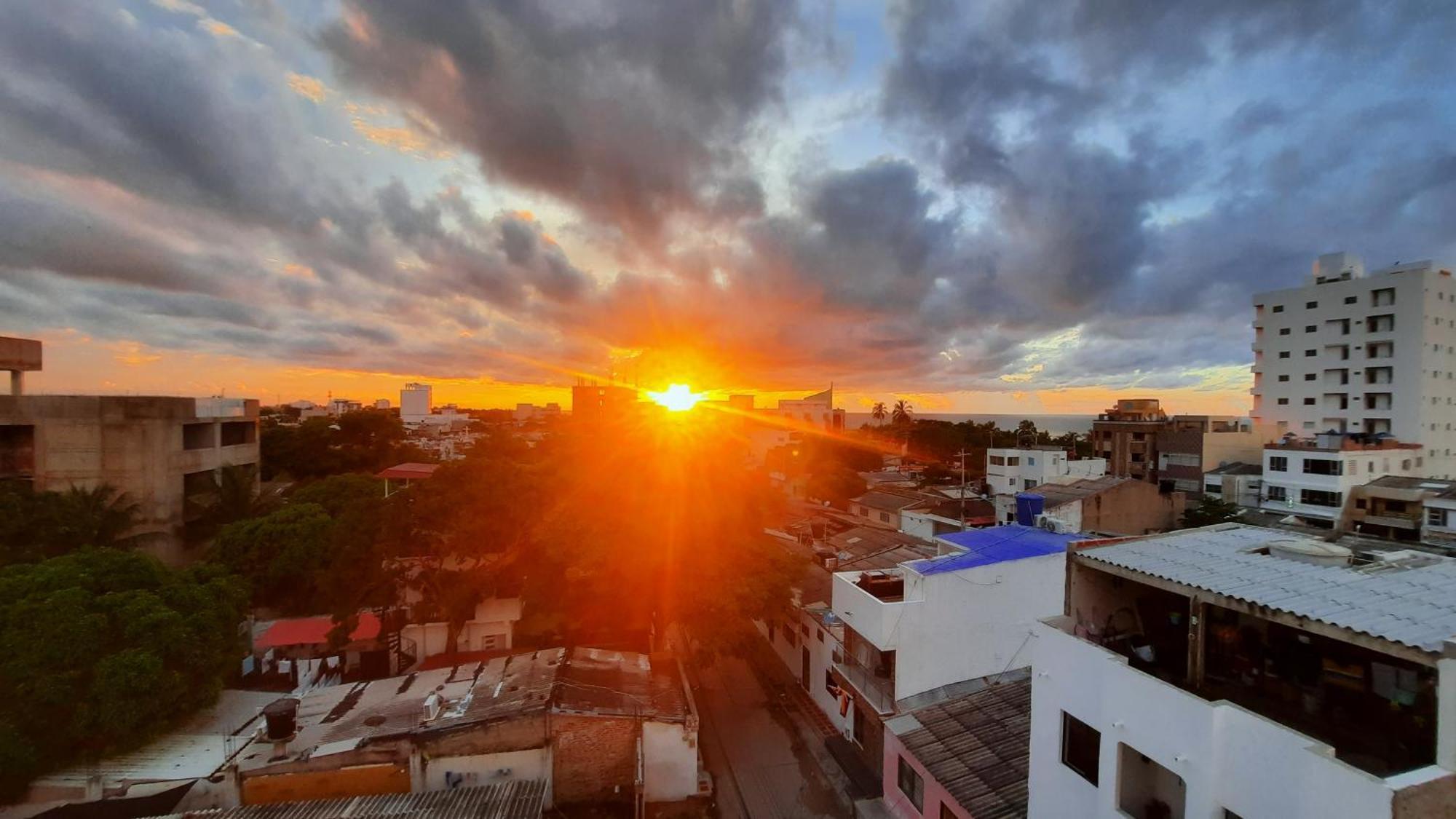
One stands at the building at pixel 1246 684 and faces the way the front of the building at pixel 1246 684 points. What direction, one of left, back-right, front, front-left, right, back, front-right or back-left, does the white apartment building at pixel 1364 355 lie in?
back-right

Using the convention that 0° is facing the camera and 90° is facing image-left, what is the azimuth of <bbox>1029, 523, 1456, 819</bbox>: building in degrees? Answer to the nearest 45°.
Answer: approximately 45°

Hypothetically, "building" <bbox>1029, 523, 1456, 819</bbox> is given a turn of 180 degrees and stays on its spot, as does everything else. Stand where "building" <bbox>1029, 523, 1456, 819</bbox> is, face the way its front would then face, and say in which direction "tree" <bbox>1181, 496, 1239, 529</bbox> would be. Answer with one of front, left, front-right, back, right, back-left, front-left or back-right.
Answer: front-left

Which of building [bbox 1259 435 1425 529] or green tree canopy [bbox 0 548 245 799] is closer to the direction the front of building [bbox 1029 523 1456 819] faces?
the green tree canopy

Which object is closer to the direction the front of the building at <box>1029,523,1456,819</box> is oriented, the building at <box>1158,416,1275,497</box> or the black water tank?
the black water tank

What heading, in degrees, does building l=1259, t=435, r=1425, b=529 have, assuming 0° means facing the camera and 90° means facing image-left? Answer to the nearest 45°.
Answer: approximately 45°

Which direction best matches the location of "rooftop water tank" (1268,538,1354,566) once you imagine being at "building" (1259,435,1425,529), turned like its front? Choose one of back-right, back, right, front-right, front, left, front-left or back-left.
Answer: front-left

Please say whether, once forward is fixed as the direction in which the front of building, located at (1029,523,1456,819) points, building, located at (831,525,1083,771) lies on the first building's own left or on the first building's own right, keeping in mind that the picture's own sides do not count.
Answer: on the first building's own right

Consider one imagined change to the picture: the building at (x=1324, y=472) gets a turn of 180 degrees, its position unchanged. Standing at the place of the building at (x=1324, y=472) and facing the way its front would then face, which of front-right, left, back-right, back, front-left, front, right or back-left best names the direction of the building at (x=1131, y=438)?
left

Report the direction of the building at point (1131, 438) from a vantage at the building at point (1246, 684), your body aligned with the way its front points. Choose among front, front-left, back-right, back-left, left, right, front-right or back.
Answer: back-right

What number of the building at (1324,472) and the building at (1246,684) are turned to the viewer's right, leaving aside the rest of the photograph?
0
